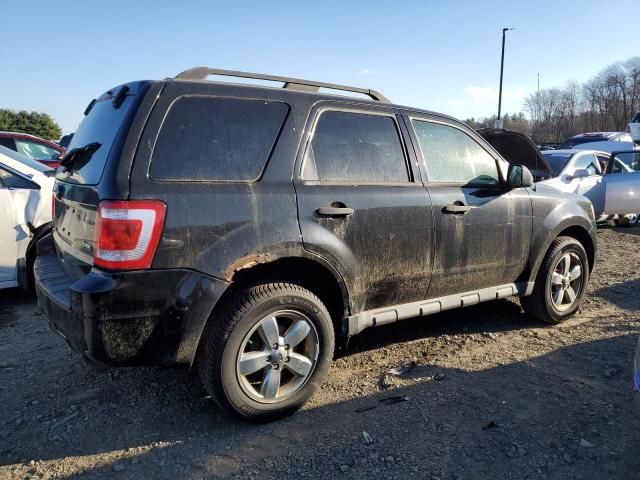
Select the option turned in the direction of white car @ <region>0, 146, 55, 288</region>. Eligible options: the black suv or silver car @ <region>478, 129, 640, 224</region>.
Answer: silver car @ <region>478, 129, 640, 224</region>

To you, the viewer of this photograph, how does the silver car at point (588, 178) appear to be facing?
facing the viewer and to the left of the viewer

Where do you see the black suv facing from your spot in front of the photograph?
facing away from the viewer and to the right of the viewer

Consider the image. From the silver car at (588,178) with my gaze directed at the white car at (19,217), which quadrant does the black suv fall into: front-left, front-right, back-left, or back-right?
front-left

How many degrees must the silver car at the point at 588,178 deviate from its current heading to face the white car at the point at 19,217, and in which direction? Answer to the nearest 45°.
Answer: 0° — it already faces it

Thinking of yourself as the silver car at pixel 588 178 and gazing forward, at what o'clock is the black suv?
The black suv is roughly at 11 o'clock from the silver car.

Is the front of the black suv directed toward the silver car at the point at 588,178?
yes
